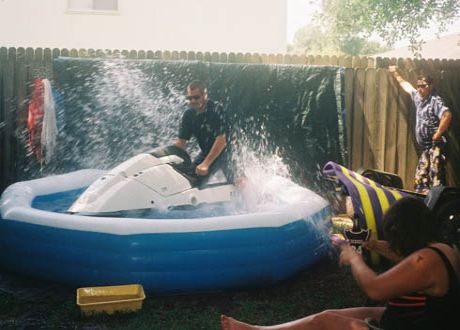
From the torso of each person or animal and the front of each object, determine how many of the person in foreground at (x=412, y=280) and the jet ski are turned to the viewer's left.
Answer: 2

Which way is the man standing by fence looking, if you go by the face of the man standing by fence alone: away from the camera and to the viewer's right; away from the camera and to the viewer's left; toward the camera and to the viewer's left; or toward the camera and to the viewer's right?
toward the camera and to the viewer's left

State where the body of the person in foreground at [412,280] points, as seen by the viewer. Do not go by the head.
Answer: to the viewer's left

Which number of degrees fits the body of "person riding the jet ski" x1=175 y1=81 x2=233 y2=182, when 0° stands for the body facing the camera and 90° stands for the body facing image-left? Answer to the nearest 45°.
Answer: approximately 45°

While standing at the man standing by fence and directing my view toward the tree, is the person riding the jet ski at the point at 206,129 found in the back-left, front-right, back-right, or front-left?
back-left

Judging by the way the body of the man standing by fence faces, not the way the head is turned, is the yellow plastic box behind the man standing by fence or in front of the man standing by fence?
in front

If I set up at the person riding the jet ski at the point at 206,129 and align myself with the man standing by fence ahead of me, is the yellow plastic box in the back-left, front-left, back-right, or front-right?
back-right

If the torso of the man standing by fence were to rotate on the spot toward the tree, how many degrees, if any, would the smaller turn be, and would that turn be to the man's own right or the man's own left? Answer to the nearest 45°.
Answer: approximately 135° to the man's own right

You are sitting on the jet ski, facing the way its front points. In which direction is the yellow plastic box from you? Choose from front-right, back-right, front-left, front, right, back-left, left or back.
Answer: left

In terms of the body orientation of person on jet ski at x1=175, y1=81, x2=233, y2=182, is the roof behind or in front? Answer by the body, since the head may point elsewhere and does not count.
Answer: behind

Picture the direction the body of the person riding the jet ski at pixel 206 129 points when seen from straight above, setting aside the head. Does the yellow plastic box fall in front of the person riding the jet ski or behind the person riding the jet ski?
in front

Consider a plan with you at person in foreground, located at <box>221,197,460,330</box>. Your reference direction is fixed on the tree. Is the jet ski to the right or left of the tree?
left

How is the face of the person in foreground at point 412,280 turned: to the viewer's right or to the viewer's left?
to the viewer's left

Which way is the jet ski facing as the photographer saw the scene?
facing to the left of the viewer
